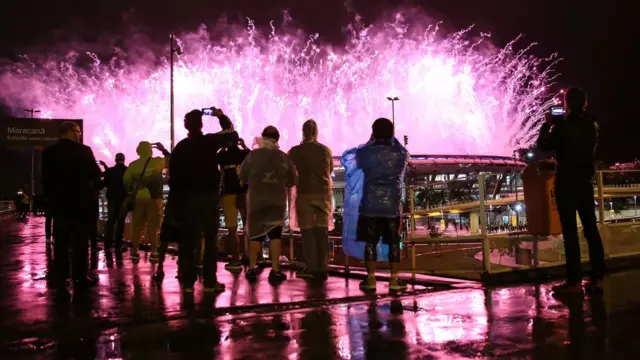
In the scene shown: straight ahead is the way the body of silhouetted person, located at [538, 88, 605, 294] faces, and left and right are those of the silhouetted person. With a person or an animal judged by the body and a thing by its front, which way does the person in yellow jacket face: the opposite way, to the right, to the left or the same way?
the same way

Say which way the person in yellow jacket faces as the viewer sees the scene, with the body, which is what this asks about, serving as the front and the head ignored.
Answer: away from the camera

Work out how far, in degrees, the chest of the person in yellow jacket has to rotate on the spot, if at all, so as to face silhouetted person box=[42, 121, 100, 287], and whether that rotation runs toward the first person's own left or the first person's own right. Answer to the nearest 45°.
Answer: approximately 135° to the first person's own left

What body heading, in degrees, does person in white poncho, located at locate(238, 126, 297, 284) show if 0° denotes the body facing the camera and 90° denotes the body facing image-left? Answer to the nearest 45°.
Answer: approximately 180°

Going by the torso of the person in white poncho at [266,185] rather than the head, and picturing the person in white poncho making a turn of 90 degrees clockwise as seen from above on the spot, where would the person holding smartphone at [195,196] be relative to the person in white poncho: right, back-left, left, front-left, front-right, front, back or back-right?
back-right

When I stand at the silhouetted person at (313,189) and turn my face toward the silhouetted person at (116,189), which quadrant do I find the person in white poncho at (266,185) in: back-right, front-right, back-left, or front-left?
front-left

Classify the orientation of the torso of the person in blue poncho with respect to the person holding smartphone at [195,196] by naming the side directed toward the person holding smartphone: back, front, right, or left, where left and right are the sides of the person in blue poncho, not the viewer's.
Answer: left

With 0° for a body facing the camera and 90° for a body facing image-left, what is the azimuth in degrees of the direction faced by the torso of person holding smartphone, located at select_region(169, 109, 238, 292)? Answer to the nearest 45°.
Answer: approximately 225°

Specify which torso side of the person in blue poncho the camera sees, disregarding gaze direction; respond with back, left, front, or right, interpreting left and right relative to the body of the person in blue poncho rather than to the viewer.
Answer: back

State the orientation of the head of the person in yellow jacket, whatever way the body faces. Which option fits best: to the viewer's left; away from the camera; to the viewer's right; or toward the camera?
away from the camera

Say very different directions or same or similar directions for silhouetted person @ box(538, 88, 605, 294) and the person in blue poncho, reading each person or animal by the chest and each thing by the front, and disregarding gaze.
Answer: same or similar directions

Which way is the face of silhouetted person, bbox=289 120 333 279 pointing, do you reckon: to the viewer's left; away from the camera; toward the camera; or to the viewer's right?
away from the camera

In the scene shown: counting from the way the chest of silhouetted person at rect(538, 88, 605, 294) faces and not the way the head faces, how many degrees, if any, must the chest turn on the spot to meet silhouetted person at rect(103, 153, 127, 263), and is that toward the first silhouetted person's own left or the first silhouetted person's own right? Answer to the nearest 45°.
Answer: approximately 45° to the first silhouetted person's own left

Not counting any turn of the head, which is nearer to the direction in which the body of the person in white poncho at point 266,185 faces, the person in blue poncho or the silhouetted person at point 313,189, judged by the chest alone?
the silhouetted person

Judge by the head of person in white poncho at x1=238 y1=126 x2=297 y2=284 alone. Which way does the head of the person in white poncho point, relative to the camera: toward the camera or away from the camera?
away from the camera

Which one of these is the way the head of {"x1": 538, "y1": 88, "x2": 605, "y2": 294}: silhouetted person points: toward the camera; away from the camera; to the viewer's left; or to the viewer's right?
away from the camera

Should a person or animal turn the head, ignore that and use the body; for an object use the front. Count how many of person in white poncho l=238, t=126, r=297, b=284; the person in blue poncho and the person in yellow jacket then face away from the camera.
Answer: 3

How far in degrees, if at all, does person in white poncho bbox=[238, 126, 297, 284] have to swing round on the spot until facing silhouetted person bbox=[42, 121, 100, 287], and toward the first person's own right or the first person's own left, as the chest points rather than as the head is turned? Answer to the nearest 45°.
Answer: approximately 90° to the first person's own left

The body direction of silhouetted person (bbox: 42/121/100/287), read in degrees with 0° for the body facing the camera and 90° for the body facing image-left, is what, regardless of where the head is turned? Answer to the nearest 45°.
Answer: approximately 225°

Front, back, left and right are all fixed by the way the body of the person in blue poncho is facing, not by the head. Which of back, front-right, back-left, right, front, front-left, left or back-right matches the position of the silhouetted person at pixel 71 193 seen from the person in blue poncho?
left

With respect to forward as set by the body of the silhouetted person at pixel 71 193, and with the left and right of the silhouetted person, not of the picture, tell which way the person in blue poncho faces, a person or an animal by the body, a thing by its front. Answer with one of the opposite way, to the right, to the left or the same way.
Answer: the same way

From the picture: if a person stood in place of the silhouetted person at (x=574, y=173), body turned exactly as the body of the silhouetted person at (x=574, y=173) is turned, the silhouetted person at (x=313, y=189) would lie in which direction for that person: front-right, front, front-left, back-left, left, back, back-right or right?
front-left
